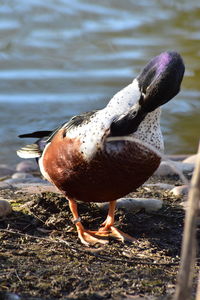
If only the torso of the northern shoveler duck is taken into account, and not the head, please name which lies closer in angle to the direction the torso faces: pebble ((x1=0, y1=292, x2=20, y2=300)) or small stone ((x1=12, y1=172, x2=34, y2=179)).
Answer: the pebble

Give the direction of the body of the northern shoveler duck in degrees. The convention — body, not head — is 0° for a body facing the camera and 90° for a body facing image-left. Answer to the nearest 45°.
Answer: approximately 315°

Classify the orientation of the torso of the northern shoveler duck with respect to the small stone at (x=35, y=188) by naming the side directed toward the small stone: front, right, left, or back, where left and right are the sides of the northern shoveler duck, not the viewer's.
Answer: back

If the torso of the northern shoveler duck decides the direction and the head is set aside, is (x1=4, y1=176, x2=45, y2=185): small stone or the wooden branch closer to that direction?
the wooden branch

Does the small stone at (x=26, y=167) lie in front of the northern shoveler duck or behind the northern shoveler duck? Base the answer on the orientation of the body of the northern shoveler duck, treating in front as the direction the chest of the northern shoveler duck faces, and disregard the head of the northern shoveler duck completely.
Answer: behind

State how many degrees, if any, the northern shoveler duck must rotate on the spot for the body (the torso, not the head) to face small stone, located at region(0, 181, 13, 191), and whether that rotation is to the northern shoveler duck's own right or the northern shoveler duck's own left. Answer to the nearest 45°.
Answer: approximately 180°

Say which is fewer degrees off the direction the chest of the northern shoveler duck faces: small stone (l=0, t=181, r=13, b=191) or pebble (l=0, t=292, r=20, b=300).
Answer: the pebble

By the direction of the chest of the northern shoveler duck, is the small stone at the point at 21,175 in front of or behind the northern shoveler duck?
behind

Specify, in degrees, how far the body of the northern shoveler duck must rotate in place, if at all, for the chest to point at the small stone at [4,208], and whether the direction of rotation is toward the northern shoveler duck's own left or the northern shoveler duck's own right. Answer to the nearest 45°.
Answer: approximately 135° to the northern shoveler duck's own right

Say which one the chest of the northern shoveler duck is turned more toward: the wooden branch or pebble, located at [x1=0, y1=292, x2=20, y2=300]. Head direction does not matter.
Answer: the wooden branch

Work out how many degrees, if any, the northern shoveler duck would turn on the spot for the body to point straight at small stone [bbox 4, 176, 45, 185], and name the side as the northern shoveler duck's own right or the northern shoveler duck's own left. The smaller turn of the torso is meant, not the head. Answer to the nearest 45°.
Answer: approximately 180°

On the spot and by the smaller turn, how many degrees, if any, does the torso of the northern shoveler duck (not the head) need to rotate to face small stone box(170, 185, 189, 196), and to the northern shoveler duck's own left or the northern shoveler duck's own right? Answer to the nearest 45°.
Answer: approximately 90° to the northern shoveler duck's own left

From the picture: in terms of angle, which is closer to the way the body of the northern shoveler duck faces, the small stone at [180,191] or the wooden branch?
the wooden branch
